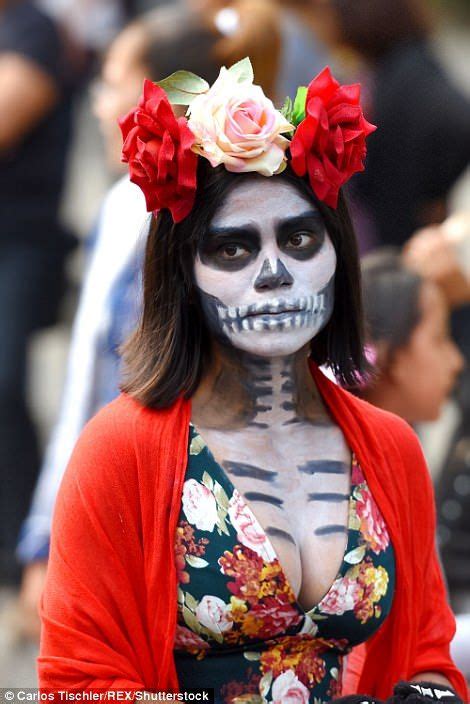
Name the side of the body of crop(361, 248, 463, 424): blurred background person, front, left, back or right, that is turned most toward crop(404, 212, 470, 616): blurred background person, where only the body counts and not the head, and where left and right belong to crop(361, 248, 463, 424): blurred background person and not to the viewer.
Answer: left

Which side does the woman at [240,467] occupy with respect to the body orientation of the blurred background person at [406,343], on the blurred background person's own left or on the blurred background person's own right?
on the blurred background person's own right
